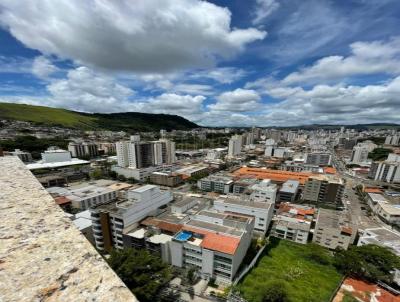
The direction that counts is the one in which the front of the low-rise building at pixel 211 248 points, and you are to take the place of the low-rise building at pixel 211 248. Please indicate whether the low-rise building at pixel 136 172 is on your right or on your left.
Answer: on your right

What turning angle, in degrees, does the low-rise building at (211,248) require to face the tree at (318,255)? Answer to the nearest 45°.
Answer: approximately 135° to its left

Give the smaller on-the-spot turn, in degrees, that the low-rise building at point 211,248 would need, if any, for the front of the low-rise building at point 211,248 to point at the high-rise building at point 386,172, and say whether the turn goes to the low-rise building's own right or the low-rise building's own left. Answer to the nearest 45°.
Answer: approximately 180°

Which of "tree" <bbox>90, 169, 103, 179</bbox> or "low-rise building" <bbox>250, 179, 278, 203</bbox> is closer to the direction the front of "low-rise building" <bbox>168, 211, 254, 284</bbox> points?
the tree

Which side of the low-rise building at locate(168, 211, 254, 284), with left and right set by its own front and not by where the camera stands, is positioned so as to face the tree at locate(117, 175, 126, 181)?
right

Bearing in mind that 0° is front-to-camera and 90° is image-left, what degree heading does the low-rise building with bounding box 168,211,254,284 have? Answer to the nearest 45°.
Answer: approximately 45°

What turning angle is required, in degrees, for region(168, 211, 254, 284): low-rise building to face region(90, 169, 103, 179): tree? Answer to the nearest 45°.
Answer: approximately 90° to its right

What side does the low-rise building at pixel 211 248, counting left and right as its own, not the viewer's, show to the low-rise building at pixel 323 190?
back

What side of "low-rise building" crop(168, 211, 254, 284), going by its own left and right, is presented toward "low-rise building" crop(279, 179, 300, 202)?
back

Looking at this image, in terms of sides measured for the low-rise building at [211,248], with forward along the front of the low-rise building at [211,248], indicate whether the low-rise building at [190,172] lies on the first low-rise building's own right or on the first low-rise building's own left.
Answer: on the first low-rise building's own right

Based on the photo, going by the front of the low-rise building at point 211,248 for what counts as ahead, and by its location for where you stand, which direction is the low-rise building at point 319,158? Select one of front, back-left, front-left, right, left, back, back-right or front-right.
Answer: back

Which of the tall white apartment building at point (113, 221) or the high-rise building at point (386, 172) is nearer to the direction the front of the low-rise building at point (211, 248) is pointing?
the tall white apartment building
